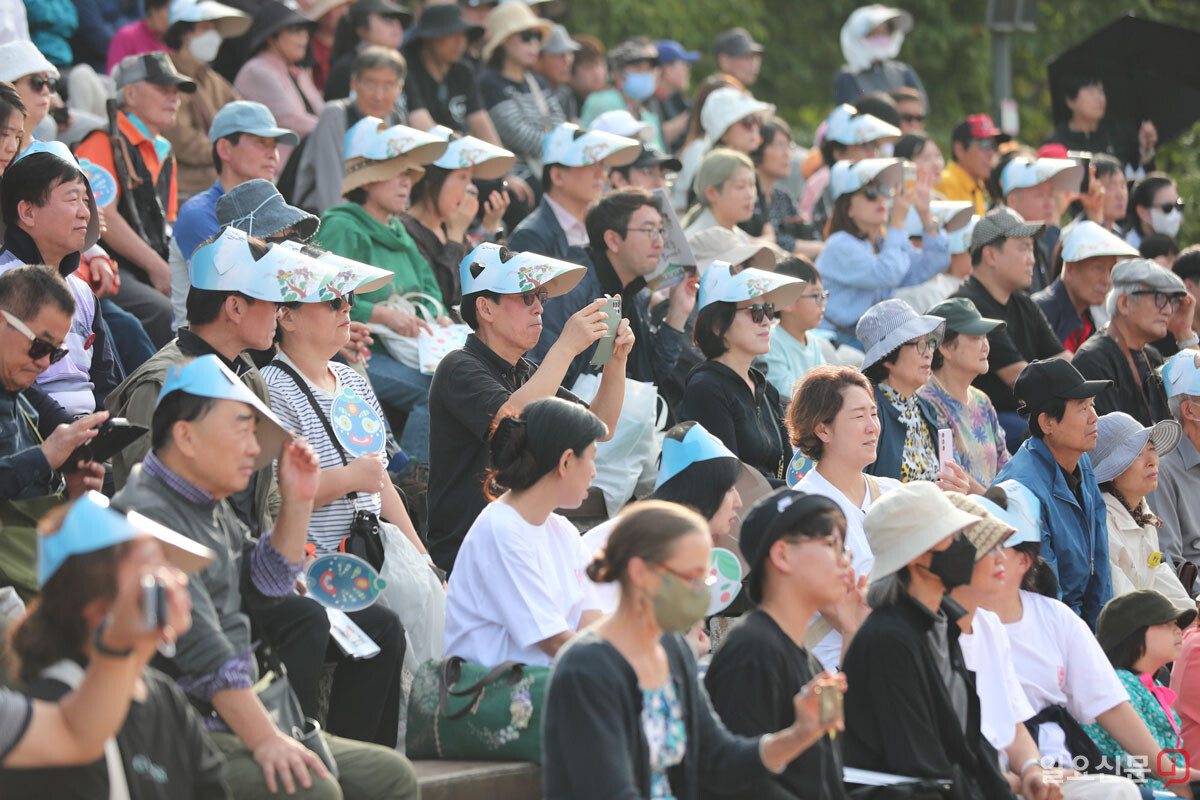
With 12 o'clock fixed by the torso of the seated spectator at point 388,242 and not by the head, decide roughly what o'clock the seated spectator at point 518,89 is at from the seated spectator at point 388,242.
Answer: the seated spectator at point 518,89 is roughly at 8 o'clock from the seated spectator at point 388,242.

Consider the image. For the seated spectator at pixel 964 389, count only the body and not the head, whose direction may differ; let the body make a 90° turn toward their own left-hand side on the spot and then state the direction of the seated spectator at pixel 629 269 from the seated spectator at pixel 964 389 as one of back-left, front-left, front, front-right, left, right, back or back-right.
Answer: back-left

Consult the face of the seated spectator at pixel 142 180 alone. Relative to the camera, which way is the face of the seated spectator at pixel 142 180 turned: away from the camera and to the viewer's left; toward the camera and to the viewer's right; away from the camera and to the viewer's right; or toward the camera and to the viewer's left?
toward the camera and to the viewer's right

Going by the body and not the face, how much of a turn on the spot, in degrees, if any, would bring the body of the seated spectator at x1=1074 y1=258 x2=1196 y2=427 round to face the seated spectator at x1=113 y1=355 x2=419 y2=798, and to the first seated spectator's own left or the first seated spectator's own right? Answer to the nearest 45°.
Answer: approximately 45° to the first seated spectator's own right

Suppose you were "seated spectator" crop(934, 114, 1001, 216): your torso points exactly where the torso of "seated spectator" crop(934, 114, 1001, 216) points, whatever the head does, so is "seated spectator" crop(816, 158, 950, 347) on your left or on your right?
on your right

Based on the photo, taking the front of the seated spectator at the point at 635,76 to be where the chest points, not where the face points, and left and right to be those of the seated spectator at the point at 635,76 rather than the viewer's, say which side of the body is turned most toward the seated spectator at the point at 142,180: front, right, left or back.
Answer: right

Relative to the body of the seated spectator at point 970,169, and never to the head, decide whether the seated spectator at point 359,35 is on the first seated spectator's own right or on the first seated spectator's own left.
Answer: on the first seated spectator's own right

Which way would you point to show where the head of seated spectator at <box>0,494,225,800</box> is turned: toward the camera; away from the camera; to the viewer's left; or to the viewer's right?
to the viewer's right

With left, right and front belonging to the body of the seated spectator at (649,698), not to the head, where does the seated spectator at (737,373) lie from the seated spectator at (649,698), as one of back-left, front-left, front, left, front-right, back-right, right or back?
back-left
